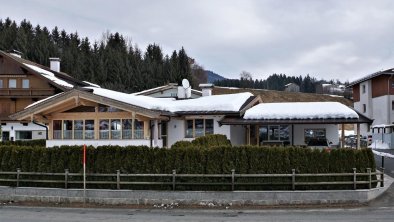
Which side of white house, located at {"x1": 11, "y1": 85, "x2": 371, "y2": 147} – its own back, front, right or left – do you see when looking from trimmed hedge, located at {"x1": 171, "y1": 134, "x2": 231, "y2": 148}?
front

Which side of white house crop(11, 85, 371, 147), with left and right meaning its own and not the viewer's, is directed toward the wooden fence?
front

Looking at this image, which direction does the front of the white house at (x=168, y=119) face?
toward the camera

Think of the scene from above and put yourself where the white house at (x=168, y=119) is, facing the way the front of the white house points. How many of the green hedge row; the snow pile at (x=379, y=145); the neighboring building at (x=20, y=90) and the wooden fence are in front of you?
2

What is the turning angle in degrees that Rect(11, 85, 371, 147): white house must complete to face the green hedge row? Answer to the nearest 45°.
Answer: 0° — it already faces it

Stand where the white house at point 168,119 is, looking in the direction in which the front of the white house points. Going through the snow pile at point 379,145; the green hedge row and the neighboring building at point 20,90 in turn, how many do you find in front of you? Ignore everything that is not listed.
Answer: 1

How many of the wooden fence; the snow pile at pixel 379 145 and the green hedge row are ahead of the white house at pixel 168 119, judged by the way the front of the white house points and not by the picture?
2

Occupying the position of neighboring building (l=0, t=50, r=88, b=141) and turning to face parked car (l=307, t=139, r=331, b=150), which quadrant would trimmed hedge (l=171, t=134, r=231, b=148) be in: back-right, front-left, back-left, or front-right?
front-right

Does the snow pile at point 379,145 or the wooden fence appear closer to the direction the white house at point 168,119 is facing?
the wooden fence
